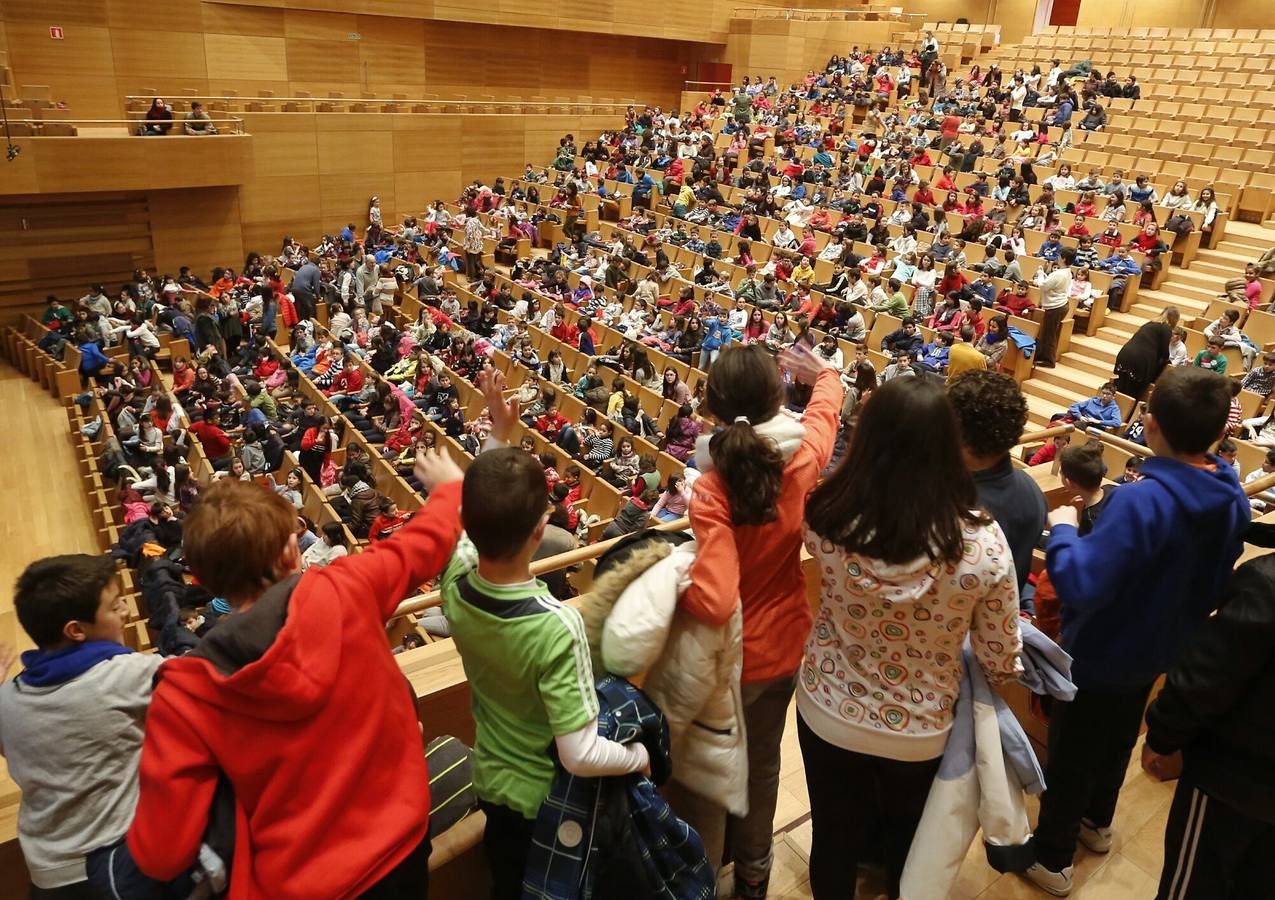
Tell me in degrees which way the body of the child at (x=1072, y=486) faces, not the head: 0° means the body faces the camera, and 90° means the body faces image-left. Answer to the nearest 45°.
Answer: approximately 135°

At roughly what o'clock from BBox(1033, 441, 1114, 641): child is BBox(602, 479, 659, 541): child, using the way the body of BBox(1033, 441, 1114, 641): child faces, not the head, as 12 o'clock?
BBox(602, 479, 659, 541): child is roughly at 12 o'clock from BBox(1033, 441, 1114, 641): child.

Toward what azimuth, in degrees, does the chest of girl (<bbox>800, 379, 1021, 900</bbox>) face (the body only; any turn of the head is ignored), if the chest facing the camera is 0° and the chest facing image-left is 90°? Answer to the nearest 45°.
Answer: approximately 180°

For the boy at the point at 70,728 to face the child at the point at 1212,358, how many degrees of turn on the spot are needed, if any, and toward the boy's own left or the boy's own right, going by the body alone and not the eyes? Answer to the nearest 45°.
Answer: approximately 45° to the boy's own right

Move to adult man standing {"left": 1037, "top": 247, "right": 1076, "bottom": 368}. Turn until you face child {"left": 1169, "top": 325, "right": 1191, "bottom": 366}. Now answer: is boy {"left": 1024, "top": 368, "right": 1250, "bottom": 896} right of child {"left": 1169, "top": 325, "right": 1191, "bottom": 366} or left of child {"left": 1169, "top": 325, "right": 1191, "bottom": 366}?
right

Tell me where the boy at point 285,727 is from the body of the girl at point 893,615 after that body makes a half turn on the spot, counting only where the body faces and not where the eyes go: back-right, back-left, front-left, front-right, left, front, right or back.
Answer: front-right

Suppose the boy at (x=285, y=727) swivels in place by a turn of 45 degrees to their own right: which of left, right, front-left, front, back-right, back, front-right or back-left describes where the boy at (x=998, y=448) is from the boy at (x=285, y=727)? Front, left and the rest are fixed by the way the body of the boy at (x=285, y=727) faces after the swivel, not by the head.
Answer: front-right

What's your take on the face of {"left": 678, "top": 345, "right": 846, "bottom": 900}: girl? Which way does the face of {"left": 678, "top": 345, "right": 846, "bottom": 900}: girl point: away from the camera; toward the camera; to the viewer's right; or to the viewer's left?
away from the camera

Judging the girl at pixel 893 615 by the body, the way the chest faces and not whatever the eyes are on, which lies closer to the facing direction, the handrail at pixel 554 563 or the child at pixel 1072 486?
the child

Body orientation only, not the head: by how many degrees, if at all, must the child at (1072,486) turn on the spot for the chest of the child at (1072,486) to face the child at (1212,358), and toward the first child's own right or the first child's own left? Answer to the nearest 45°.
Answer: approximately 45° to the first child's own right

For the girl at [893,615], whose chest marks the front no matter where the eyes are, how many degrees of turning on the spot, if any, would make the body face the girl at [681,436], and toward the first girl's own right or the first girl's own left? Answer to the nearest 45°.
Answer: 0° — they already face them

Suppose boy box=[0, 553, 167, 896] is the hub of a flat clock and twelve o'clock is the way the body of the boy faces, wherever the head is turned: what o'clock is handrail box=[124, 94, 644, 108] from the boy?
The handrail is roughly at 11 o'clock from the boy.

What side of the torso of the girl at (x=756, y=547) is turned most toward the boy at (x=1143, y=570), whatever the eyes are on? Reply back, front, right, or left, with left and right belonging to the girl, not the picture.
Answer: right

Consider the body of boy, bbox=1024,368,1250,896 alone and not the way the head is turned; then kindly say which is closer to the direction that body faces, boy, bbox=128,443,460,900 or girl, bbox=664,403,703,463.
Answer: the girl

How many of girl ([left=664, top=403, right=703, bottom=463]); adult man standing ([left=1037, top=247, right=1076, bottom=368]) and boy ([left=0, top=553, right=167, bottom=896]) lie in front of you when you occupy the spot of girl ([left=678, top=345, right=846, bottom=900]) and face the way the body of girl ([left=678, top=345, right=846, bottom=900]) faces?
2

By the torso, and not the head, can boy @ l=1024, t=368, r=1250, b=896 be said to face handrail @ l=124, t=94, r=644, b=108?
yes

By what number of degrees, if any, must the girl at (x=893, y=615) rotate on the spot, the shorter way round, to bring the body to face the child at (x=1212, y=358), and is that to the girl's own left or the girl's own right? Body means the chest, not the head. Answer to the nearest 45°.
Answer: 0° — they already face them

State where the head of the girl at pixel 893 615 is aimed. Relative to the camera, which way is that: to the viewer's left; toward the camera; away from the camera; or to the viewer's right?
away from the camera
